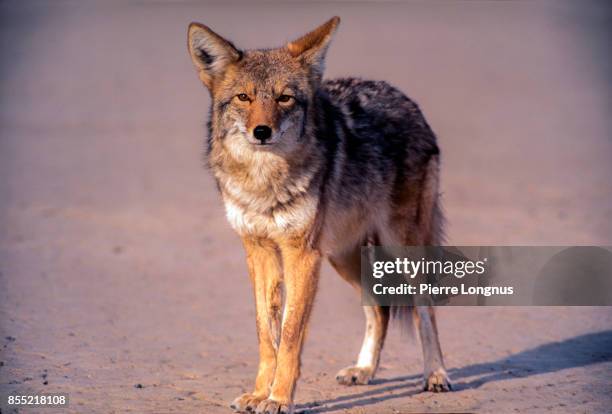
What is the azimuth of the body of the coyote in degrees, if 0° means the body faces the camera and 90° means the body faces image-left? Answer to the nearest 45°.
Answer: approximately 45°
